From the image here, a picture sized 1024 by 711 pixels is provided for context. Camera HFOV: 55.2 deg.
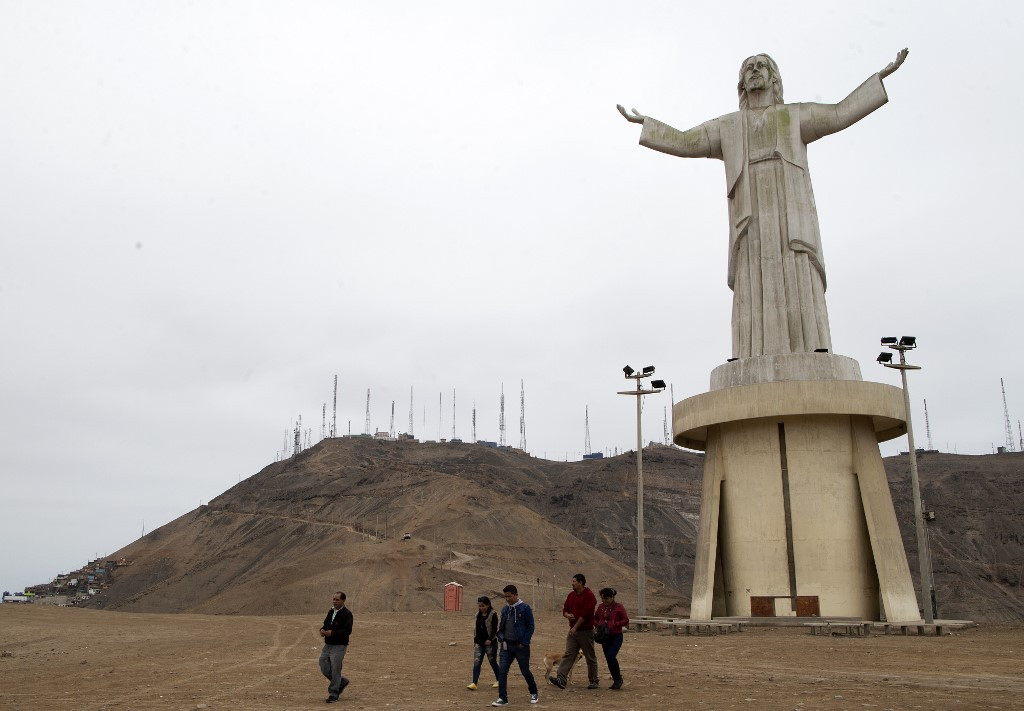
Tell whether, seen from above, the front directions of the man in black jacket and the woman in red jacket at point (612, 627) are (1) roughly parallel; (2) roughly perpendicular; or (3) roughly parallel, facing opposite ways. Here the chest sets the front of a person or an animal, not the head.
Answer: roughly parallel

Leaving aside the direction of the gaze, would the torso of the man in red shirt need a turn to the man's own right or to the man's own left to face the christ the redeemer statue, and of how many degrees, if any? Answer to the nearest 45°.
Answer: approximately 180°

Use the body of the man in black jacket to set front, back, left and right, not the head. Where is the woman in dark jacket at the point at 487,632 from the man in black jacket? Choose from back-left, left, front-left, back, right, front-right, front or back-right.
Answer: back-left

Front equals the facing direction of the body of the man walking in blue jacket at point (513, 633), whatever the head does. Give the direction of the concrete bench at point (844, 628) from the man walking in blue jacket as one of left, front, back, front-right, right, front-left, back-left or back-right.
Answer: back

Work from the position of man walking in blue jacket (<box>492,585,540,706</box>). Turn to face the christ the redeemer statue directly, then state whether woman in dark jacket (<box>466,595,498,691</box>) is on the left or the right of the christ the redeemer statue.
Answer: left

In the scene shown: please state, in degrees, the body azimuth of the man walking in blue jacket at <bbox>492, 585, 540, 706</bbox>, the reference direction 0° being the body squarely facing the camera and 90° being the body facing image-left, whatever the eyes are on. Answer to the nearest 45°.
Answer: approximately 45°

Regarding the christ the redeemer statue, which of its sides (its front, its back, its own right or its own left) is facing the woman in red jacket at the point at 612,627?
front

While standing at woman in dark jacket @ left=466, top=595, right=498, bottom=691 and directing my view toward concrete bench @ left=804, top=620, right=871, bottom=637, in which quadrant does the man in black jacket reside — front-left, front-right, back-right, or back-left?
back-left

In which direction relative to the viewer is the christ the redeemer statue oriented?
toward the camera

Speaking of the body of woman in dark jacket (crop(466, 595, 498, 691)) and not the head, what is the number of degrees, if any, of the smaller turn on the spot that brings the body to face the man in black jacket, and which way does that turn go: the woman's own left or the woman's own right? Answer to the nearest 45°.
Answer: approximately 45° to the woman's own right

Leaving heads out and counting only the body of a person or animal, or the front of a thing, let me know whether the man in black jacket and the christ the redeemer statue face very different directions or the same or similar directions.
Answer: same or similar directions

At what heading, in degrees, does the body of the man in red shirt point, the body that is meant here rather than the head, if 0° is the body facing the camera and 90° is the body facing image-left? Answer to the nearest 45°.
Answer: approximately 45°

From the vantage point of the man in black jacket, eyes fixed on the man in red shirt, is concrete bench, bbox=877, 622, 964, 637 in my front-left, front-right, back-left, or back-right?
front-left

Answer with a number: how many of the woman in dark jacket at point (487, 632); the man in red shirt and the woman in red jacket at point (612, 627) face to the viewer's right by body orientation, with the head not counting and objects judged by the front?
0
